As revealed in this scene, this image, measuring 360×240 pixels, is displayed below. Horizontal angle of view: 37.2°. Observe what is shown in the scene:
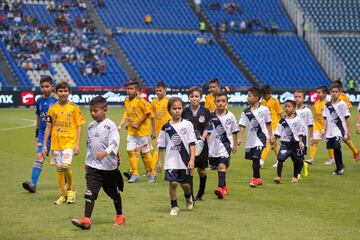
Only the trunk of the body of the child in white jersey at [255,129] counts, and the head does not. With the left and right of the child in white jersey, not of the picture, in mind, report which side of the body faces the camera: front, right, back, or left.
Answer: front

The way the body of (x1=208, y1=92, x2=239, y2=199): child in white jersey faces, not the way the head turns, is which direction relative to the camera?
toward the camera

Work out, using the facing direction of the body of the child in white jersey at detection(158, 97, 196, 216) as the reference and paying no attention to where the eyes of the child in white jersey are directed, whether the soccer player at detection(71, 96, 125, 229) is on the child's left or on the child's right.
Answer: on the child's right

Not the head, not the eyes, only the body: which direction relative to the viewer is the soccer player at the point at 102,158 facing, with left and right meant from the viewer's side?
facing the viewer and to the left of the viewer

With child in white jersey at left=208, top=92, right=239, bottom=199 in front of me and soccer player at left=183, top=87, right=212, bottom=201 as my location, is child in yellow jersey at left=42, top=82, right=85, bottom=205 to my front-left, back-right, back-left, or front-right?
back-left

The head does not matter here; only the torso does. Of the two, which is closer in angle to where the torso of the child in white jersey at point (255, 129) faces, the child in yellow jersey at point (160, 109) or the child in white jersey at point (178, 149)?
the child in white jersey

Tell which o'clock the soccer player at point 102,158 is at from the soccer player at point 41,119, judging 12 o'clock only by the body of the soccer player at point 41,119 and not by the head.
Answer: the soccer player at point 102,158 is roughly at 10 o'clock from the soccer player at point 41,119.

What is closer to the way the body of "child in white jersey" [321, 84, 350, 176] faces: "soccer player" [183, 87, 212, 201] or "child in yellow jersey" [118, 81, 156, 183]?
the soccer player

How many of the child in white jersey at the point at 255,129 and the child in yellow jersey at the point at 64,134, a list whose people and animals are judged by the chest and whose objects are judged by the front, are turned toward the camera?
2

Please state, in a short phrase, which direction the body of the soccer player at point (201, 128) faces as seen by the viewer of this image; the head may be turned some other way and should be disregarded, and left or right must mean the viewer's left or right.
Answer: facing the viewer

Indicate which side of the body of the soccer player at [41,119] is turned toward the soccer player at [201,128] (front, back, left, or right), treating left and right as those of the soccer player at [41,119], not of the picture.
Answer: left

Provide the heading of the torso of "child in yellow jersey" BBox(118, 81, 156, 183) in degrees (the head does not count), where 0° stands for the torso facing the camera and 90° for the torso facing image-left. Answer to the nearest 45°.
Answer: approximately 45°

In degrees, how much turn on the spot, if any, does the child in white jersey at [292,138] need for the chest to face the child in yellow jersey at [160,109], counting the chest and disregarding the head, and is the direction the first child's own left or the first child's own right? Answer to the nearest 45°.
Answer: approximately 45° to the first child's own right

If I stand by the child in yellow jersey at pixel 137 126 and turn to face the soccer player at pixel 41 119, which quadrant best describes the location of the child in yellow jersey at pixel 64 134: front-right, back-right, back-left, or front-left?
front-left
